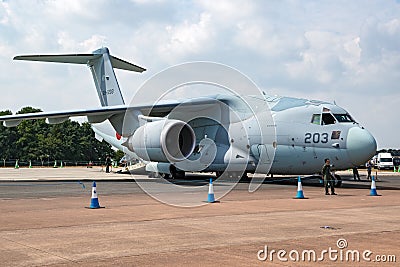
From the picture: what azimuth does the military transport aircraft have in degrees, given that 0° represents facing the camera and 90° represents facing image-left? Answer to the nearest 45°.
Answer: approximately 315°
